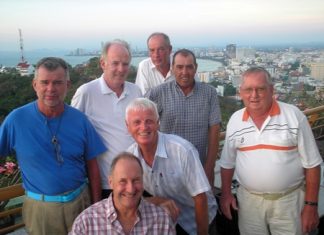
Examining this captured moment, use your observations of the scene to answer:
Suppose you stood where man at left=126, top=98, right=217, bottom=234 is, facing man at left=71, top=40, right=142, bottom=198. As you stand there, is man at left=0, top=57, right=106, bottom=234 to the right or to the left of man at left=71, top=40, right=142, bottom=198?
left

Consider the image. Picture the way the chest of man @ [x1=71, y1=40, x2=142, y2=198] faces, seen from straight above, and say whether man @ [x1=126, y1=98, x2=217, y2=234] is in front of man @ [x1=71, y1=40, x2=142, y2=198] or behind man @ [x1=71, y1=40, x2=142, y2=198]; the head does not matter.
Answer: in front

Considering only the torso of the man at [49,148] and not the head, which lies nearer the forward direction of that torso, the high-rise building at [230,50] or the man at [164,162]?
the man

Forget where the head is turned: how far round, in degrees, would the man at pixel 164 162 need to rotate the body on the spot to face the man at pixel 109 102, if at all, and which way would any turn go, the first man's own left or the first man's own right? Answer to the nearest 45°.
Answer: approximately 90° to the first man's own right

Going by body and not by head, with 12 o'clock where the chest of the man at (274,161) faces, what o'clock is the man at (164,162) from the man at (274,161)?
the man at (164,162) is roughly at 2 o'clock from the man at (274,161).

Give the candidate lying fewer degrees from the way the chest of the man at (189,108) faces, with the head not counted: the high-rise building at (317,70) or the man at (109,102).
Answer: the man

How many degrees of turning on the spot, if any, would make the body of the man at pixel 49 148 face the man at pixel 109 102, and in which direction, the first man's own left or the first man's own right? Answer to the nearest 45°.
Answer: approximately 135° to the first man's own left
